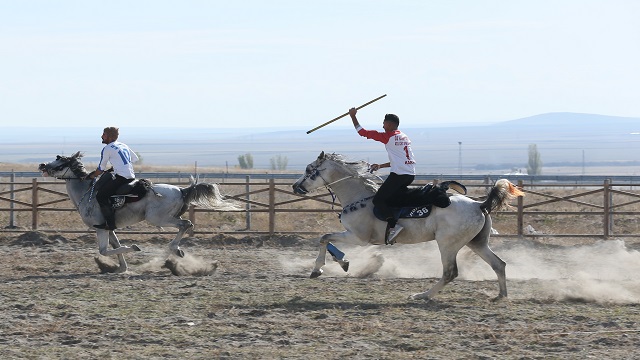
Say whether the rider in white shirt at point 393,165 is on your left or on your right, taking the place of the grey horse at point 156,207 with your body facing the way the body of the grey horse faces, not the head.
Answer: on your left

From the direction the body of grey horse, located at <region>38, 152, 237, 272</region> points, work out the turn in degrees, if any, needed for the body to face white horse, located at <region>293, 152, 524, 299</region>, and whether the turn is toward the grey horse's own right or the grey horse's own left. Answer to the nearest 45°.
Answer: approximately 135° to the grey horse's own left

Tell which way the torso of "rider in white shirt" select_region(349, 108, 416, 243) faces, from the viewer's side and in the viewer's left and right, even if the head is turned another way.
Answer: facing away from the viewer and to the left of the viewer

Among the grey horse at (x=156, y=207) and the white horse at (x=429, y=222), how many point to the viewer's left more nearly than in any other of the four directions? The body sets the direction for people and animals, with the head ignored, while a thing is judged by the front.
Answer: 2

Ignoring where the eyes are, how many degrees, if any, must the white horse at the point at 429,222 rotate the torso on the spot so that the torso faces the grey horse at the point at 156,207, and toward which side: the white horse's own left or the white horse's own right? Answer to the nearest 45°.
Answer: approximately 45° to the white horse's own right

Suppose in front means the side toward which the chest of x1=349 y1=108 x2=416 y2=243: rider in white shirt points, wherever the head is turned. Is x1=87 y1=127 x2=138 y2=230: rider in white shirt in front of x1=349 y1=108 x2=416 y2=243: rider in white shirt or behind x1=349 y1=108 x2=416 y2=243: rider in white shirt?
in front

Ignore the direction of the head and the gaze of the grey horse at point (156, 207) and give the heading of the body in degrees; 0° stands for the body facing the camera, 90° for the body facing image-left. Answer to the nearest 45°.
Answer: approximately 90°

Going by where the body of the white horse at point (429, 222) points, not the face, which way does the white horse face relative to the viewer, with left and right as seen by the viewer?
facing to the left of the viewer

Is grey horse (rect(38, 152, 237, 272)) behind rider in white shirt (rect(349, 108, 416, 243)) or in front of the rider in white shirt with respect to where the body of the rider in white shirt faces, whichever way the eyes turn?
in front
